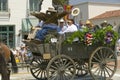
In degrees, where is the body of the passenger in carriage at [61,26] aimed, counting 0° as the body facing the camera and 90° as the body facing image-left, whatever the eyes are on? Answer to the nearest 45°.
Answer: approximately 45°

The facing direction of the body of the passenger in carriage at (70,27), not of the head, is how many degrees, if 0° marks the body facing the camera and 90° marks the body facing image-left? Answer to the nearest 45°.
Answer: approximately 45°
